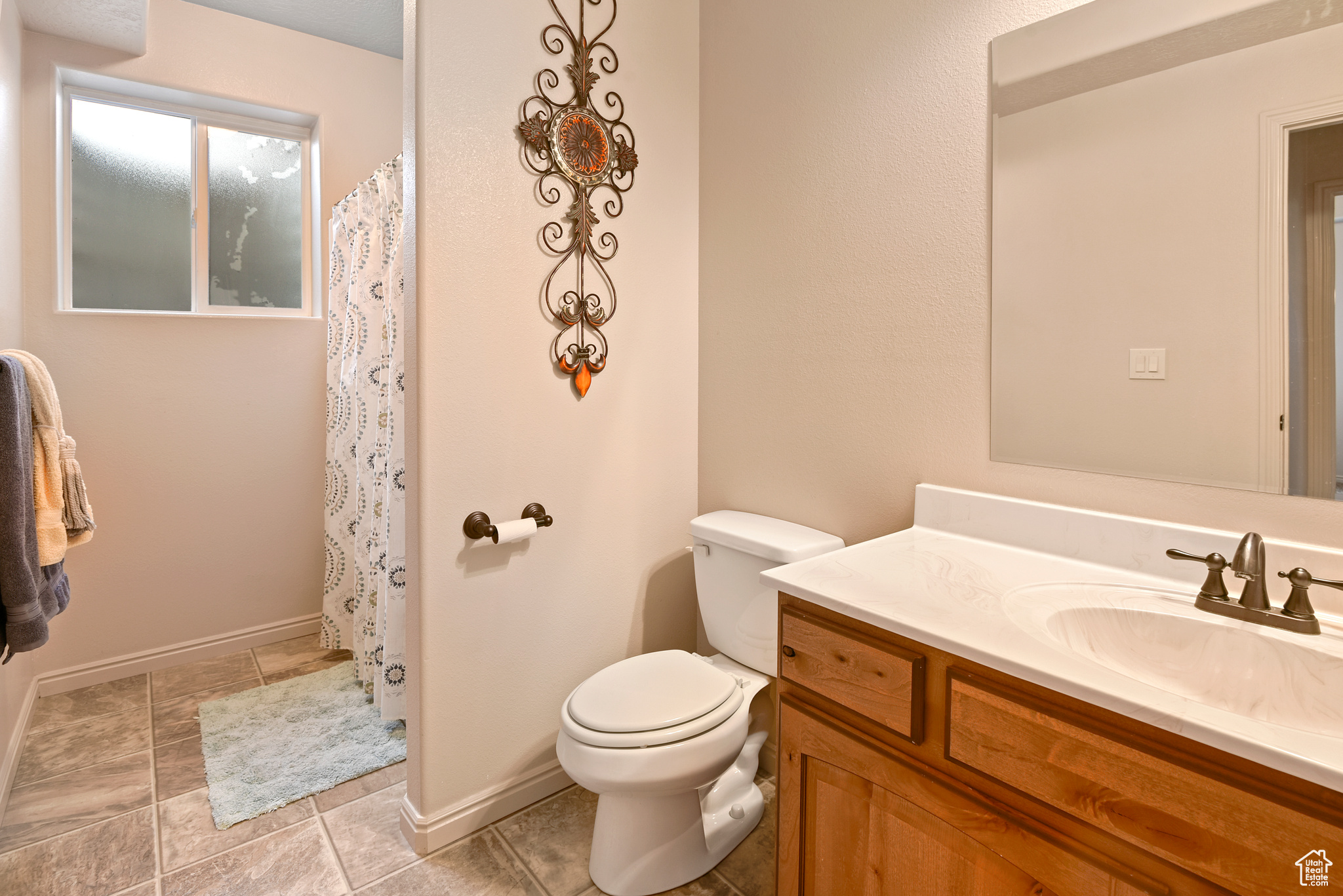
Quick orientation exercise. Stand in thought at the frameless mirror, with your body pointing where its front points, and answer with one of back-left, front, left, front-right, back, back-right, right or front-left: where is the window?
front-right

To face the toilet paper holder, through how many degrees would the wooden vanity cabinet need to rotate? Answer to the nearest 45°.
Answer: approximately 45° to its right

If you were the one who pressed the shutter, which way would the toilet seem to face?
facing the viewer and to the left of the viewer

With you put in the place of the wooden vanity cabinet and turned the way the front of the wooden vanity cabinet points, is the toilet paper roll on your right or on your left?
on your right

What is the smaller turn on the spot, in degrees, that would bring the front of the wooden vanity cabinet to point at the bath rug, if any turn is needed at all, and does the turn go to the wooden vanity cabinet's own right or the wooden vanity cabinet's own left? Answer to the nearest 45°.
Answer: approximately 45° to the wooden vanity cabinet's own right

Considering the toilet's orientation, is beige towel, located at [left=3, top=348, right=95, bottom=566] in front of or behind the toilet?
in front

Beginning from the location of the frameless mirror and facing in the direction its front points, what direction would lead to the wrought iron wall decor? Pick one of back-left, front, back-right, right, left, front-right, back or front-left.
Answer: front-right

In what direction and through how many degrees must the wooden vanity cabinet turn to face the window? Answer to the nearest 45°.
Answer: approximately 45° to its right

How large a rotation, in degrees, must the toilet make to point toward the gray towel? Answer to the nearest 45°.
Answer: approximately 45° to its right

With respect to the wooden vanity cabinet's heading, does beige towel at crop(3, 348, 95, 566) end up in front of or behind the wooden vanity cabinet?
in front
